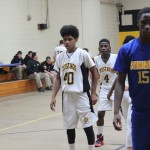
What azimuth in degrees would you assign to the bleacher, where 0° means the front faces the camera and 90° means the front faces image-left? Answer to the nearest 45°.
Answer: approximately 315°

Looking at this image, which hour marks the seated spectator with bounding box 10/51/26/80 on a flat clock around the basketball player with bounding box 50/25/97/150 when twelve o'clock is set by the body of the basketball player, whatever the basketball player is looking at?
The seated spectator is roughly at 4 o'clock from the basketball player.

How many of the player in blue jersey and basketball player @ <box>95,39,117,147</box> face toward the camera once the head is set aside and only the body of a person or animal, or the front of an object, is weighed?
2

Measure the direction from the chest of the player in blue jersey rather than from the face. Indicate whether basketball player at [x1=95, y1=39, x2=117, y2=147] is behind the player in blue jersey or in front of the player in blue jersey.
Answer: behind

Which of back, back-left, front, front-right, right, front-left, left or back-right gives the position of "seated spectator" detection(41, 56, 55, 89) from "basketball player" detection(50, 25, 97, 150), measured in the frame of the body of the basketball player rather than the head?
back-right

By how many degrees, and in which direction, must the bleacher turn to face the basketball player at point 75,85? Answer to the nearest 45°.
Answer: approximately 45° to its right
